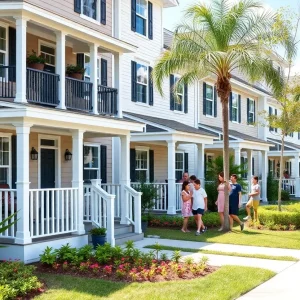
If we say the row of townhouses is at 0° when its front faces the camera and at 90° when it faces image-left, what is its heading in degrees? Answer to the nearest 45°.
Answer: approximately 315°

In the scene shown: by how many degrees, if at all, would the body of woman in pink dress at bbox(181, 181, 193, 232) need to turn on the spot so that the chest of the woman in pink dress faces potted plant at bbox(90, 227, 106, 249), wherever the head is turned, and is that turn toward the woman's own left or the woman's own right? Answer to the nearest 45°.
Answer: approximately 90° to the woman's own right

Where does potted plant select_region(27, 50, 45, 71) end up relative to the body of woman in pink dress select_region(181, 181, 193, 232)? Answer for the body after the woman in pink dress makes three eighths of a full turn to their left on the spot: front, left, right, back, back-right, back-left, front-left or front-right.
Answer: back-left
